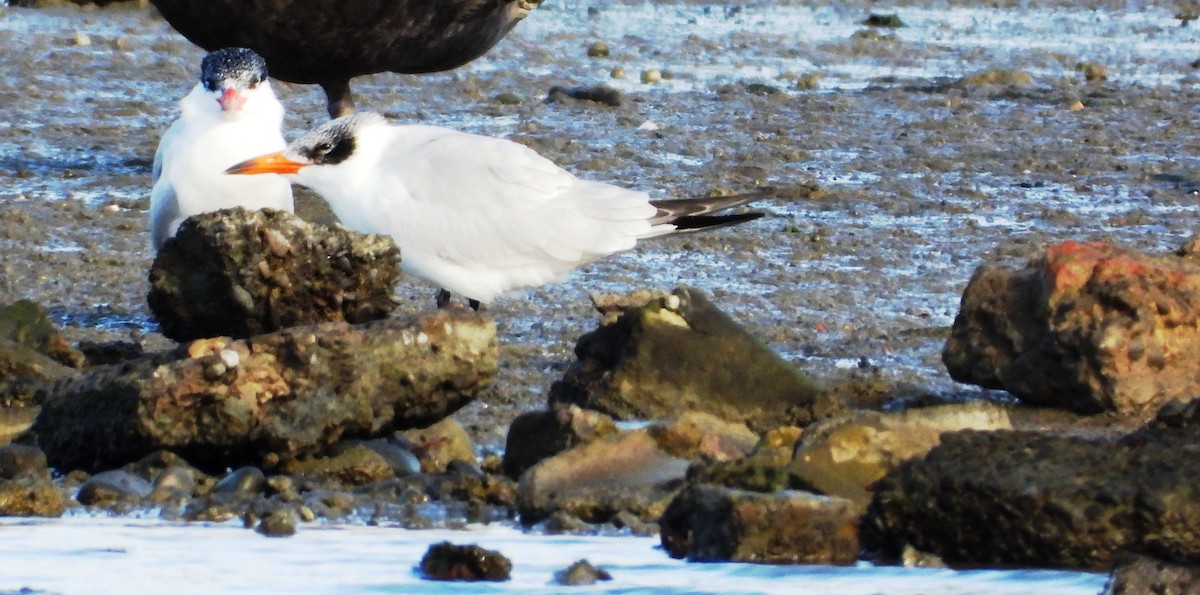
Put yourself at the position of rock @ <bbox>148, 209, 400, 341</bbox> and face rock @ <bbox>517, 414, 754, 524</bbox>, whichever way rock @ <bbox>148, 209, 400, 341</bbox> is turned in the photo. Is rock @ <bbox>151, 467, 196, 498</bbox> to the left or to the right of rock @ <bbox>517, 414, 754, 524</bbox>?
right

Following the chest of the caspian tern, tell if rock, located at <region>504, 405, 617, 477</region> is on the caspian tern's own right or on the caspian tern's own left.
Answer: on the caspian tern's own left

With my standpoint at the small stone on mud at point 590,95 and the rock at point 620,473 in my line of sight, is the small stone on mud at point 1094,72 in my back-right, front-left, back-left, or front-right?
back-left

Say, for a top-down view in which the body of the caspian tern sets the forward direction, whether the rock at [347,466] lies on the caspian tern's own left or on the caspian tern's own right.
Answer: on the caspian tern's own left

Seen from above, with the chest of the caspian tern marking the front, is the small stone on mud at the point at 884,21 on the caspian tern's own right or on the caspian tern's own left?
on the caspian tern's own right

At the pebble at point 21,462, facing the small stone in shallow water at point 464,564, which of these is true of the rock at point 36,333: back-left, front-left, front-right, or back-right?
back-left

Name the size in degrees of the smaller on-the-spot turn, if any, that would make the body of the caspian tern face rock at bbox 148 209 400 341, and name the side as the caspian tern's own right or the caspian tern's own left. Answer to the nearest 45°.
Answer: approximately 45° to the caspian tern's own left

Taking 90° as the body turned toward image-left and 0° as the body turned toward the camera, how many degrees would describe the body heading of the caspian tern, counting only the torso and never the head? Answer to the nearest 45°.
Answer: approximately 90°

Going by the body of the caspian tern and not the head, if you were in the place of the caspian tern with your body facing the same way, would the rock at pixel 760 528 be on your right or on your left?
on your left
